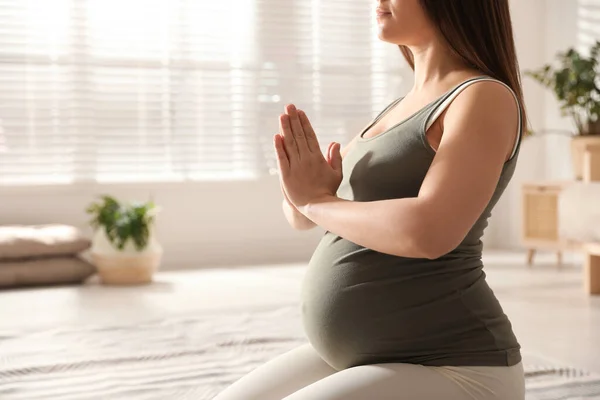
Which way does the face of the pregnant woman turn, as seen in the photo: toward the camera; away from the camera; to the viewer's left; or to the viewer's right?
to the viewer's left

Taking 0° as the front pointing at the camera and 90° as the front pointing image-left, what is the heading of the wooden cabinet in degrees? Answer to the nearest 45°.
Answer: approximately 45°

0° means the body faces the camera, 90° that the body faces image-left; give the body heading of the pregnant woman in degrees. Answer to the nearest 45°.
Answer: approximately 90°

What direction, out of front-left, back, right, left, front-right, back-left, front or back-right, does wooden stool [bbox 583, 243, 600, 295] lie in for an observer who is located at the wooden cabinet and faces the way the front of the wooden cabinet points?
front-left

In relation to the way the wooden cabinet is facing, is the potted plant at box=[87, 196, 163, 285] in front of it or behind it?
in front
